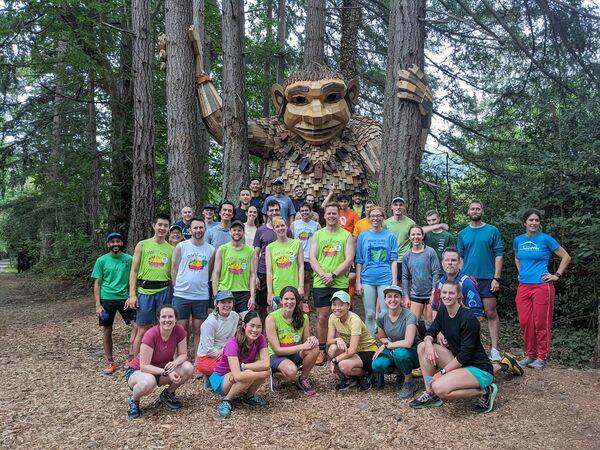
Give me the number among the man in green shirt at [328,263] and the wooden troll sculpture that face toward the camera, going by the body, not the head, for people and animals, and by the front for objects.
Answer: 2

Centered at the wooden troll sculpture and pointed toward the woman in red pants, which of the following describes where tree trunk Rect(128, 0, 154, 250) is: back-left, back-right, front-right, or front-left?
back-right

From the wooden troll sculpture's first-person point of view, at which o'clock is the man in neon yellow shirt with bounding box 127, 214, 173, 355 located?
The man in neon yellow shirt is roughly at 1 o'clock from the wooden troll sculpture.

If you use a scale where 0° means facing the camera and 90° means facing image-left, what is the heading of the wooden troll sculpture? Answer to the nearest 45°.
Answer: approximately 0°

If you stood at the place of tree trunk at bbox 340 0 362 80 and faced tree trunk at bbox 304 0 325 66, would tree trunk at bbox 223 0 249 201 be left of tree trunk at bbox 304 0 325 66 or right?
left

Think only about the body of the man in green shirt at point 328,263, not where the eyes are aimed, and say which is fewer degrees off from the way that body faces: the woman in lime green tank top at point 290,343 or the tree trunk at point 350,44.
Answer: the woman in lime green tank top

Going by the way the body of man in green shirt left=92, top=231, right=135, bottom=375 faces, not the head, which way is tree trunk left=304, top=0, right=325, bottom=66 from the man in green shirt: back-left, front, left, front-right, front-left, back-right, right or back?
back-left

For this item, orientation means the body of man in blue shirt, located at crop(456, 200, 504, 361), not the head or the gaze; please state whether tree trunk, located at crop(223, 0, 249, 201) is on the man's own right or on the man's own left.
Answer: on the man's own right
